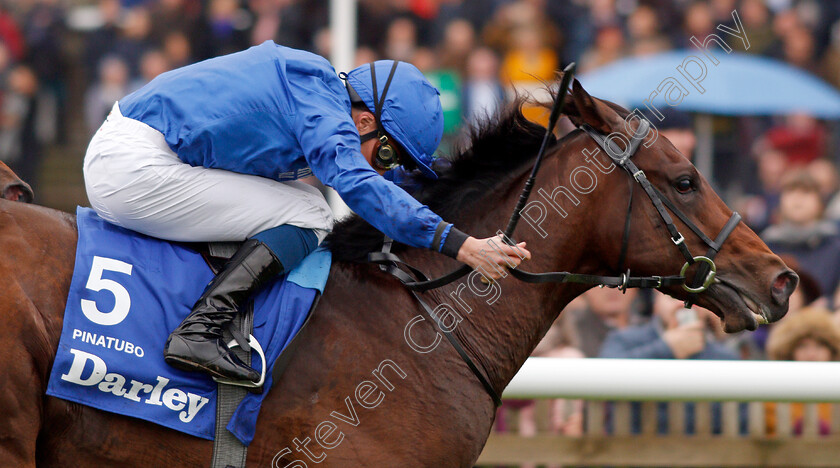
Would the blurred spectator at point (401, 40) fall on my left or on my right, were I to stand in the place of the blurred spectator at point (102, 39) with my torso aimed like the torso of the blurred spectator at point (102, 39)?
on my left

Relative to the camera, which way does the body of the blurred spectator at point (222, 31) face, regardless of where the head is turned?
toward the camera

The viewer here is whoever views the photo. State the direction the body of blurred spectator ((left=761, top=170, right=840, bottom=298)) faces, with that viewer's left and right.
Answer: facing the viewer

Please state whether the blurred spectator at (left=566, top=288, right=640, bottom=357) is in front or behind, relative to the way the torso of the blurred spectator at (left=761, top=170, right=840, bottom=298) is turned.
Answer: in front

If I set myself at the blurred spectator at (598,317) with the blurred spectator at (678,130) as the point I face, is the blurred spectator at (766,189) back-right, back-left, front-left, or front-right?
front-right

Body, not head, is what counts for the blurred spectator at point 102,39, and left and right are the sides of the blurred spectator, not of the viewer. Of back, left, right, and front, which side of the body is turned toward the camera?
front

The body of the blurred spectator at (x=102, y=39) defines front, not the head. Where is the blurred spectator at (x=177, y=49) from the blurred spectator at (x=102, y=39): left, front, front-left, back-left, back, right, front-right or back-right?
front-left

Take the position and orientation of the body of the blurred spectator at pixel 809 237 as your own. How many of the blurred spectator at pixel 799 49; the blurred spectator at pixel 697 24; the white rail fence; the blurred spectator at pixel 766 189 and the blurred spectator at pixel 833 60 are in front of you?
1

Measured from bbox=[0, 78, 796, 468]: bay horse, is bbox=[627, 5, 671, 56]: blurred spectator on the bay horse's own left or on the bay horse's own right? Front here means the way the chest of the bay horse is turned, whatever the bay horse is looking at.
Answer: on the bay horse's own left

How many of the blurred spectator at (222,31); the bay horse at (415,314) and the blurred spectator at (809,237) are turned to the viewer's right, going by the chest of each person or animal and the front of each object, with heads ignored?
1

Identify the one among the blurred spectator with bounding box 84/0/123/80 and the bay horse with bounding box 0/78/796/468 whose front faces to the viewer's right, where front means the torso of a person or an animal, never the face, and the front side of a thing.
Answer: the bay horse

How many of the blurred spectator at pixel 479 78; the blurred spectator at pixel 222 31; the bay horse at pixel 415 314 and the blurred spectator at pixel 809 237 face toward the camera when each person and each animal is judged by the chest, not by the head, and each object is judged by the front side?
3

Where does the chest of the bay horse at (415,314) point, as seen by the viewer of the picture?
to the viewer's right

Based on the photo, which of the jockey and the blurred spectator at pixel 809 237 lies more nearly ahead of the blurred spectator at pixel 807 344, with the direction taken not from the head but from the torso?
the jockey

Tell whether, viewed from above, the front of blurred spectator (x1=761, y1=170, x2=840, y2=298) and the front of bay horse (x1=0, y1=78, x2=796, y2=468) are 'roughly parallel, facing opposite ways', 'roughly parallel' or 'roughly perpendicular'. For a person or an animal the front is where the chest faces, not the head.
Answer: roughly perpendicular

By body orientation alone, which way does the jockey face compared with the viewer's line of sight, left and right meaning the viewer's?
facing to the right of the viewer

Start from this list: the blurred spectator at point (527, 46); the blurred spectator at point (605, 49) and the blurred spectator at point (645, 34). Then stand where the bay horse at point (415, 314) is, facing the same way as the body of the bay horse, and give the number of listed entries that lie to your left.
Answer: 3

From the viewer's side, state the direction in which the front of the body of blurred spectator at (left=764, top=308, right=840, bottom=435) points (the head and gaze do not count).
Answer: toward the camera

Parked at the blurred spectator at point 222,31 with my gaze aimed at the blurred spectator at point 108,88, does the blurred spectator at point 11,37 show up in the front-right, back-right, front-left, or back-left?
front-right
